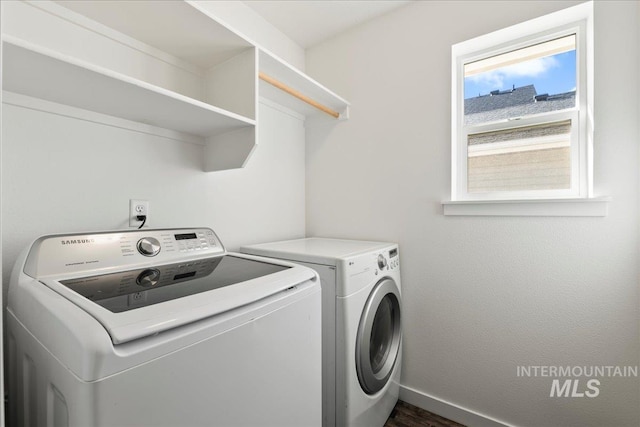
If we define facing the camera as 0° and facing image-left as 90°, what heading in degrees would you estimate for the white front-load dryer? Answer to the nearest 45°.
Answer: approximately 315°

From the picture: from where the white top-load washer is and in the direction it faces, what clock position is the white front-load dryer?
The white front-load dryer is roughly at 10 o'clock from the white top-load washer.

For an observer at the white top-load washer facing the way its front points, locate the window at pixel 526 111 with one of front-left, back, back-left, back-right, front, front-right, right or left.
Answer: front-left

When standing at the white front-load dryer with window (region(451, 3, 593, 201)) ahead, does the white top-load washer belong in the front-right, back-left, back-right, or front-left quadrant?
back-right

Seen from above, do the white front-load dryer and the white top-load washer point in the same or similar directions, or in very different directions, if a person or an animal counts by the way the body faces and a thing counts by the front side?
same or similar directions

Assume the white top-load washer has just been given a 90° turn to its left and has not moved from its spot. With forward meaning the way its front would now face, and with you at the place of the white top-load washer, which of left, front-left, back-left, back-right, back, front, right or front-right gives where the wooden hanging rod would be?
front

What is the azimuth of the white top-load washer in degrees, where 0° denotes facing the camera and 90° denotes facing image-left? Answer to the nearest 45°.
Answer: approximately 315°

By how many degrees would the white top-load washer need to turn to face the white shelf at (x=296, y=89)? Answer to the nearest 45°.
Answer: approximately 90° to its left

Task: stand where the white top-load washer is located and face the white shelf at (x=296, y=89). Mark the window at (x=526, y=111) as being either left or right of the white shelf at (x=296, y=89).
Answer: right

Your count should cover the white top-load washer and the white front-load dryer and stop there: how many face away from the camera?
0
